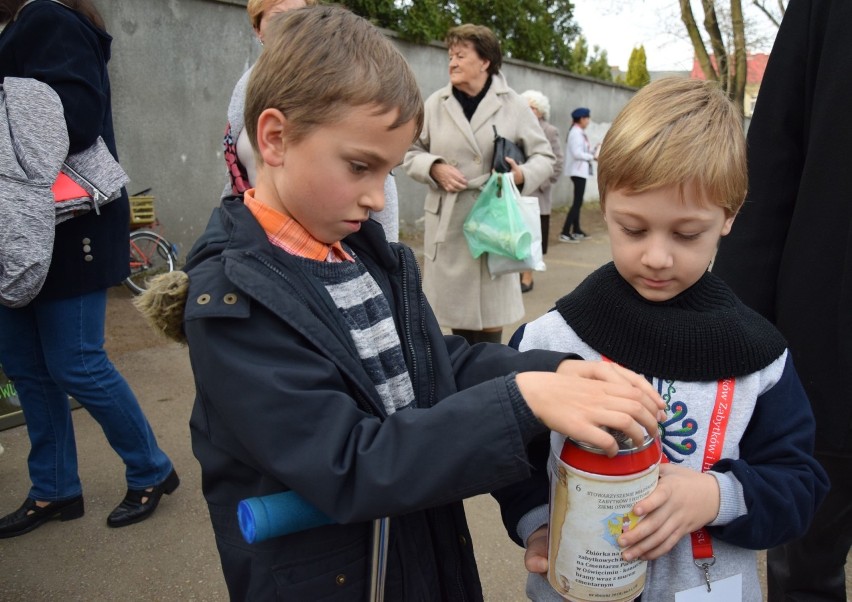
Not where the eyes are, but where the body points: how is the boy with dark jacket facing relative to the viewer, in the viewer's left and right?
facing the viewer and to the right of the viewer

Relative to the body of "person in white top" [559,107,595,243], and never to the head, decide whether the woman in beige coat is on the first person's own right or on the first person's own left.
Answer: on the first person's own right

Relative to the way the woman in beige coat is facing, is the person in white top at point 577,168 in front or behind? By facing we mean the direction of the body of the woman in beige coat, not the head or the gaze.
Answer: behind

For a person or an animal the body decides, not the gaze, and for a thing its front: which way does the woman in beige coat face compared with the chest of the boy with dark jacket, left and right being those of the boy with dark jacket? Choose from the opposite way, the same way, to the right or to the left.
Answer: to the right

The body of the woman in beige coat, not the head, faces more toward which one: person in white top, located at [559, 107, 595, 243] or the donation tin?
the donation tin

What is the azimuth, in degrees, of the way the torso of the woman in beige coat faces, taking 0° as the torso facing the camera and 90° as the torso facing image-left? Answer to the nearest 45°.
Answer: approximately 45°

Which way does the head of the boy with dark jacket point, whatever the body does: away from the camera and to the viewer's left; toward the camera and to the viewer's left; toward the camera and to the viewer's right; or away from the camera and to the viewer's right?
toward the camera and to the viewer's right
